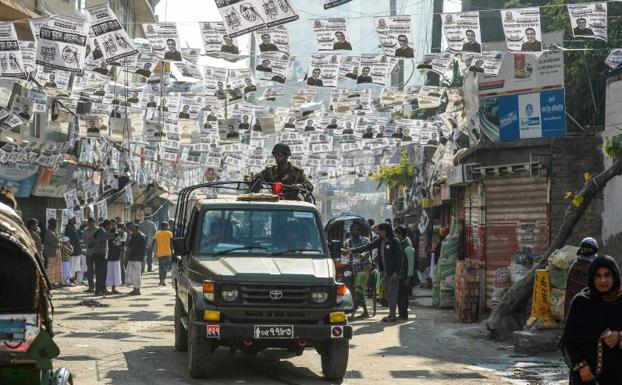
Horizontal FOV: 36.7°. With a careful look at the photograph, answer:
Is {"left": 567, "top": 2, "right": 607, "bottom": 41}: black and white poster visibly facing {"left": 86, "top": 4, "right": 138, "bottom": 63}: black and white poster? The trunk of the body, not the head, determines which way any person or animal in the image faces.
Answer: no

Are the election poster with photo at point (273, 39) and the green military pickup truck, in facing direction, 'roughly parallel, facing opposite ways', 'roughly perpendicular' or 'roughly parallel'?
roughly parallel

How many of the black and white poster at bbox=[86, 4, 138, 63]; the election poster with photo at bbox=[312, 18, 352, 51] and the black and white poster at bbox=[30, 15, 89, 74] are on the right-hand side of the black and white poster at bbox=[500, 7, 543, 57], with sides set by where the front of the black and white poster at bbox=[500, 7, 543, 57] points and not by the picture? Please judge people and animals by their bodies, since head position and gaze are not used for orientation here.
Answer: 3

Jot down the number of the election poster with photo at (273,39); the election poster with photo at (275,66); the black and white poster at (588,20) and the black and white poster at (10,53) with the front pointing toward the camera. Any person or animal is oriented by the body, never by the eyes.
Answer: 4

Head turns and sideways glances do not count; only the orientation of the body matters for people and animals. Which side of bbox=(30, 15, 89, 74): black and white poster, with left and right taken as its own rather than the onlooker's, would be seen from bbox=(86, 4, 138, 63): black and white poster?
left

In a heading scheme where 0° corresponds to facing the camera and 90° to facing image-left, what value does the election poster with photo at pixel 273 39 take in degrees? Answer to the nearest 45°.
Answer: approximately 0°

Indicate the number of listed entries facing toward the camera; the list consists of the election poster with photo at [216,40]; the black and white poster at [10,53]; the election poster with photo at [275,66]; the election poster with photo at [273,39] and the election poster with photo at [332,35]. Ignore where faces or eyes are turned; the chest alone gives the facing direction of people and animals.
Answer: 5

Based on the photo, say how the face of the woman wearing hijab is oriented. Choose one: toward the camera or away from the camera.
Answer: toward the camera

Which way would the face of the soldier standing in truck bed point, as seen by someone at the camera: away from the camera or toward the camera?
toward the camera

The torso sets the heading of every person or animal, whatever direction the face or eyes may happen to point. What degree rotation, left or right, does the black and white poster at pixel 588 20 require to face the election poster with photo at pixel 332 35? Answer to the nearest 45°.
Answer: approximately 90° to its right

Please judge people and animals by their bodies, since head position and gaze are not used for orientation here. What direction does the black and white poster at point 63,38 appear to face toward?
toward the camera

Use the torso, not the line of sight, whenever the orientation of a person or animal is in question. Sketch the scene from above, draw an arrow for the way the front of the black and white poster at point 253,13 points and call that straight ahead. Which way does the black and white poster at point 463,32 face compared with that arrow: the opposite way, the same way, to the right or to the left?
the same way

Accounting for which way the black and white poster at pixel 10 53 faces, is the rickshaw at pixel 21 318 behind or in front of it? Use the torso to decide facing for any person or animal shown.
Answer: in front

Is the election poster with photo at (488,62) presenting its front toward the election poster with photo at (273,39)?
no

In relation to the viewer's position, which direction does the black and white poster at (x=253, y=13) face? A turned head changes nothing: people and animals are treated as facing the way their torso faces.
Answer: facing the viewer

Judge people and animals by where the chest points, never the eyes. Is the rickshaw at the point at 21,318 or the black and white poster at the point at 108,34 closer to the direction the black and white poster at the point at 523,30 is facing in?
the rickshaw

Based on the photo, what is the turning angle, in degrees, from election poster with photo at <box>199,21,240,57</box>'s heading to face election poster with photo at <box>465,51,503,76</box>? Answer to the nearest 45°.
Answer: approximately 90° to its left

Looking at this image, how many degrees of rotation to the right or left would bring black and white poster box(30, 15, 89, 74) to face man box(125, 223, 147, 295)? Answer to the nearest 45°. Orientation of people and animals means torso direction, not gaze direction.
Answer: approximately 180°

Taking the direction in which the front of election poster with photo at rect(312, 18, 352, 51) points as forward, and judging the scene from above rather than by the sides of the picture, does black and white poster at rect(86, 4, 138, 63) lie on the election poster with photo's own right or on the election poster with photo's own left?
on the election poster with photo's own right
